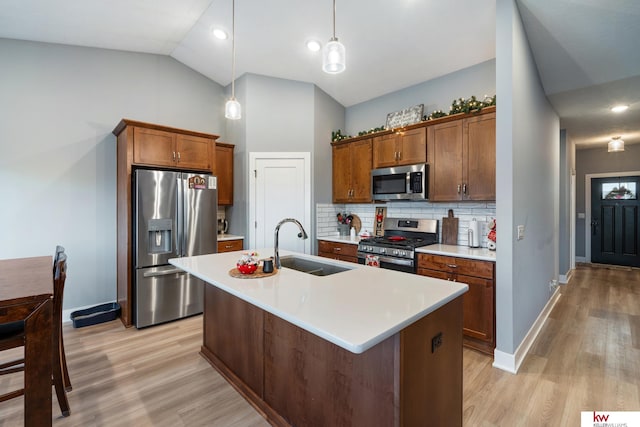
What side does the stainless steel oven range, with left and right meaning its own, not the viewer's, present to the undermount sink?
front

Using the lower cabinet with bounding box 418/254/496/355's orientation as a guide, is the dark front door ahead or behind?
behind

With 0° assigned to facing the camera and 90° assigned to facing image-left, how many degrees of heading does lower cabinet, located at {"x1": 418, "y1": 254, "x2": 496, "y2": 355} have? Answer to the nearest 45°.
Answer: approximately 45°

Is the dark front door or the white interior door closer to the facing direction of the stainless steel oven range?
the white interior door

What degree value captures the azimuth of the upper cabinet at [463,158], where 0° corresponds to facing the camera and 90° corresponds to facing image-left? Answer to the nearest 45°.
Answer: approximately 45°

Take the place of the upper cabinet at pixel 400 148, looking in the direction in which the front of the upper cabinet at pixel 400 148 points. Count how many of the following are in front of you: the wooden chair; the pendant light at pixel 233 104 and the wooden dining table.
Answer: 3

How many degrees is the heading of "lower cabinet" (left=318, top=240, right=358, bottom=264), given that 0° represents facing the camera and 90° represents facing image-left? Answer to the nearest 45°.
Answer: approximately 45°
